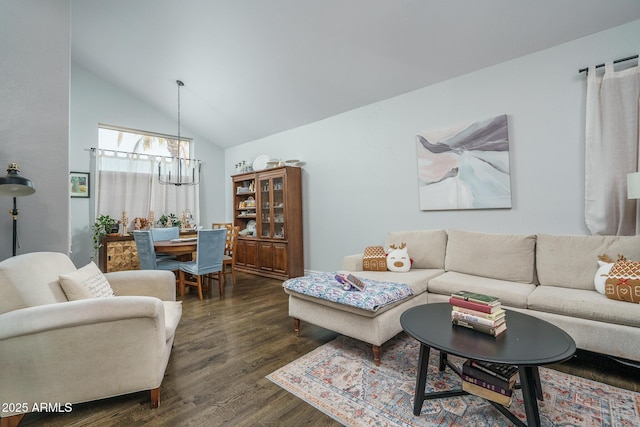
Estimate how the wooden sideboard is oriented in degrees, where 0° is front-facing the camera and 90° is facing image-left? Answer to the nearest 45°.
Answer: approximately 315°

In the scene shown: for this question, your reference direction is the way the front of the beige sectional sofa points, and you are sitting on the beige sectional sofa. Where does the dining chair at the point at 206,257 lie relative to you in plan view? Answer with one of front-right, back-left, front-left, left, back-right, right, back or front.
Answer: front-right

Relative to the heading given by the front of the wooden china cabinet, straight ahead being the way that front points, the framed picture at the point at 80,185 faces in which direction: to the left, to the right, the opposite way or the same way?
to the left

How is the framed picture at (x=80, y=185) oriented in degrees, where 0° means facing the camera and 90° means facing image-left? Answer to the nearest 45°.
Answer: approximately 0°

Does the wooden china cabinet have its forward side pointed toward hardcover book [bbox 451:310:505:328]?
no

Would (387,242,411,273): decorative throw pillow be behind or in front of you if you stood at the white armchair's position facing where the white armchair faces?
in front

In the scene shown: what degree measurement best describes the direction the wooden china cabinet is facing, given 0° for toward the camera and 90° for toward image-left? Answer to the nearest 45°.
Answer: approximately 45°

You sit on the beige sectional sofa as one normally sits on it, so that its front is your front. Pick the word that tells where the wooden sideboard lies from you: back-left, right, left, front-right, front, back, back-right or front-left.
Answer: front-right

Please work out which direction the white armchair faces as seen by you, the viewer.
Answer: facing to the right of the viewer

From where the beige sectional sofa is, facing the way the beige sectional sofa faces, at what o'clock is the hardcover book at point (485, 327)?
The hardcover book is roughly at 11 o'clock from the beige sectional sofa.

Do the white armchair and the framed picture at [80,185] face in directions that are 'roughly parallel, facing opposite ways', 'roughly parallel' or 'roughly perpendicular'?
roughly perpendicular

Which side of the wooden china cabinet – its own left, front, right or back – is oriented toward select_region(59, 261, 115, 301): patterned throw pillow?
front

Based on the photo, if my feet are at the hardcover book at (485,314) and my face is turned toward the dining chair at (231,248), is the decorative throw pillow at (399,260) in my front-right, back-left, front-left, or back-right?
front-right

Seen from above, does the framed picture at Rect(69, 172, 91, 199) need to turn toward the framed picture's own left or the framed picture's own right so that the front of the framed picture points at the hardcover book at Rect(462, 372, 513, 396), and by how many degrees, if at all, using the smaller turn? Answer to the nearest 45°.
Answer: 0° — it already faces it
